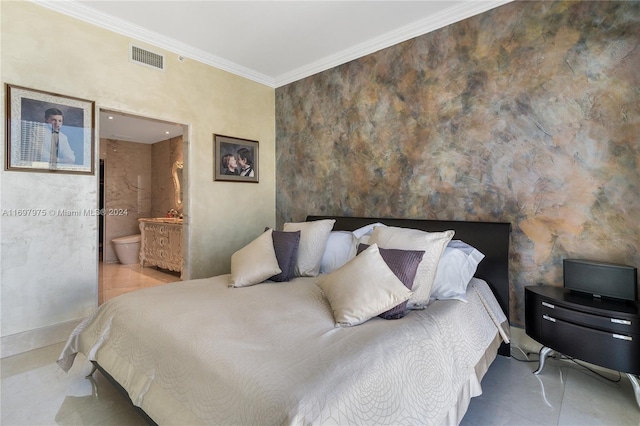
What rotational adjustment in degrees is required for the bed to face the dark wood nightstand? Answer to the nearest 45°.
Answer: approximately 135° to its left

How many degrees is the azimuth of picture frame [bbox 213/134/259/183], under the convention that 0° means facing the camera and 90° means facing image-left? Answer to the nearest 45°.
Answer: approximately 315°

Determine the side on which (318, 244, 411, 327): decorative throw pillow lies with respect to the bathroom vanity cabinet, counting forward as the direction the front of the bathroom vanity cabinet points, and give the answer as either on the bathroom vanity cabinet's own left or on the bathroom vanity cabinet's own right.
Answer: on the bathroom vanity cabinet's own left

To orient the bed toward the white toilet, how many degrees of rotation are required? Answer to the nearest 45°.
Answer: approximately 90° to its right

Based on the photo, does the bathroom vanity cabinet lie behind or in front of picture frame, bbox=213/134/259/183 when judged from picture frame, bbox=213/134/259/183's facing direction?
behind

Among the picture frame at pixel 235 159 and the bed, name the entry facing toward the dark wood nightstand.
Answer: the picture frame

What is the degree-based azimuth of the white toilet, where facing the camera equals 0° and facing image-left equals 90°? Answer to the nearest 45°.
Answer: approximately 45°

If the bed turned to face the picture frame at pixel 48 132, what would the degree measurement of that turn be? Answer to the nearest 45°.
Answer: approximately 90° to its right

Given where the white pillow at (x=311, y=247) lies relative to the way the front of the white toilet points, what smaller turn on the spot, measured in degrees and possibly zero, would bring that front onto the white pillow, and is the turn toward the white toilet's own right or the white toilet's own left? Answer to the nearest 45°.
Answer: approximately 45° to the white toilet's own left

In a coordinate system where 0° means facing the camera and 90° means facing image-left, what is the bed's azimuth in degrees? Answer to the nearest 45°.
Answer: approximately 45°
